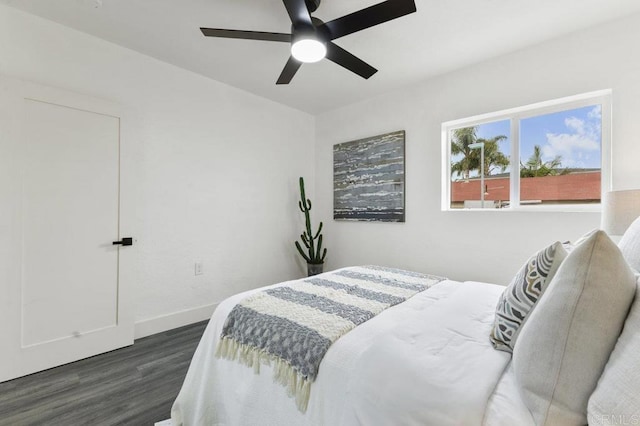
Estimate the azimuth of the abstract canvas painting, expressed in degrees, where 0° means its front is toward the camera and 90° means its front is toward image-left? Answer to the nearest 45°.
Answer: approximately 45°

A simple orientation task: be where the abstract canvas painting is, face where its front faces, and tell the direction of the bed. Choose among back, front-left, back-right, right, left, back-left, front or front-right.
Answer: front-left

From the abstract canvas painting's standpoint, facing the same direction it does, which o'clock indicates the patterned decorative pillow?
The patterned decorative pillow is roughly at 10 o'clock from the abstract canvas painting.

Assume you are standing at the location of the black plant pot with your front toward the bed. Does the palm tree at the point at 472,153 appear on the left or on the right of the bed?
left

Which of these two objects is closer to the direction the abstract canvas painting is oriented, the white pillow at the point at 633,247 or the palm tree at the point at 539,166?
the white pillow

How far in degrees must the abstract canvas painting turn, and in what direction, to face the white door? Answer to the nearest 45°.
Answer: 0° — it already faces it

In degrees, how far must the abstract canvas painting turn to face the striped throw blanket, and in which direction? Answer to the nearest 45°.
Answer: approximately 45° to its left

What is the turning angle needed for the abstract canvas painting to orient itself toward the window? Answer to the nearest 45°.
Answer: approximately 90° to its left

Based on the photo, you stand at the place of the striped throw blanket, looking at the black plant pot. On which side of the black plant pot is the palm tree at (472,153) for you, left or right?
right

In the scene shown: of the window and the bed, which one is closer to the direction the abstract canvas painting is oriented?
the bed
